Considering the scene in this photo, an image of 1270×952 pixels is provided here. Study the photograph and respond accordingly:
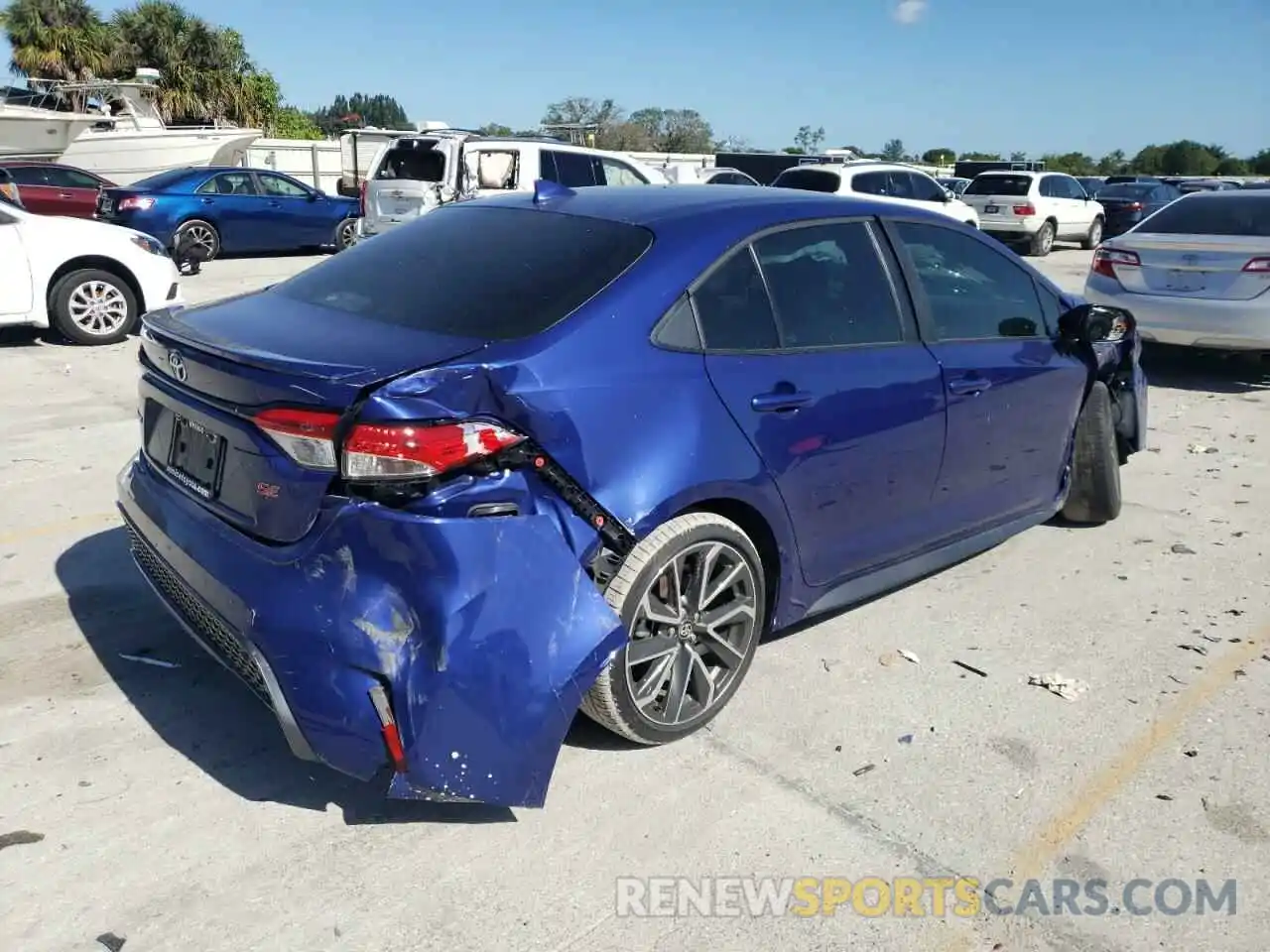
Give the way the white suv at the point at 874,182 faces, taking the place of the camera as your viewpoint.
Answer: facing away from the viewer and to the right of the viewer

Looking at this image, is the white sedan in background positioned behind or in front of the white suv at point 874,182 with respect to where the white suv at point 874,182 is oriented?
behind

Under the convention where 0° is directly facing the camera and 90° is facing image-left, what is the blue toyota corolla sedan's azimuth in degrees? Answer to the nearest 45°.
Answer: approximately 225°

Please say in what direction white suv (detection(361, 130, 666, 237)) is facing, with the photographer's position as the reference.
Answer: facing away from the viewer and to the right of the viewer

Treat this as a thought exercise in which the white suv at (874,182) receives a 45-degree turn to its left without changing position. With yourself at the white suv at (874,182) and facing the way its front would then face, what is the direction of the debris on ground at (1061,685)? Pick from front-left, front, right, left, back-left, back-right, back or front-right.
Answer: back

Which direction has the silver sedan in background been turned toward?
away from the camera

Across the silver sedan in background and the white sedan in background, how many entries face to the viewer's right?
1

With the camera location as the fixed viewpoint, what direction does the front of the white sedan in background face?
facing to the right of the viewer

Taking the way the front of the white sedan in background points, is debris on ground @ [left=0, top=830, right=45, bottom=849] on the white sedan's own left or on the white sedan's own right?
on the white sedan's own right

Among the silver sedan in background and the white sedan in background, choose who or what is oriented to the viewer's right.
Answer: the white sedan in background

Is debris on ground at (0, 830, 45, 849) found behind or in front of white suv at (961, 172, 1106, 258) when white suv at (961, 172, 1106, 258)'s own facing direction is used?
behind

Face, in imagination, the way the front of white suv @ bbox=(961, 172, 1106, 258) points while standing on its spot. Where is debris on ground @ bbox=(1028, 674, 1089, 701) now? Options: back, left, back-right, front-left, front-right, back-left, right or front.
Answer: back-right
